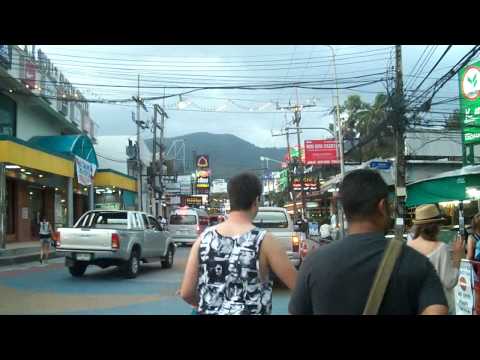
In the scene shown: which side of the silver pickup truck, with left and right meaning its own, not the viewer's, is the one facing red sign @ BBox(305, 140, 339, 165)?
front

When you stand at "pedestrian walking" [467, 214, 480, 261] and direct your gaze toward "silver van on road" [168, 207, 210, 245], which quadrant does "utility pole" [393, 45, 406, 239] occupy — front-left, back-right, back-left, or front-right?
front-right

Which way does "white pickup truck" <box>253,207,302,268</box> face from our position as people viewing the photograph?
facing away from the viewer

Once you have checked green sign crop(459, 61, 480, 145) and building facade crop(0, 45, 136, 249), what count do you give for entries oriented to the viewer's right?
1

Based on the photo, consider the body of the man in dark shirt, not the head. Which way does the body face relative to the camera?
away from the camera

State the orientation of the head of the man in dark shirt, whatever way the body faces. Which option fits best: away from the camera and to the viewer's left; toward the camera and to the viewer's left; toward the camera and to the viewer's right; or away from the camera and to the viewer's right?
away from the camera and to the viewer's right

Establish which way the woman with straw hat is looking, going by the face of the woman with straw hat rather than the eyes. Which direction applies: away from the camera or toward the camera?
away from the camera

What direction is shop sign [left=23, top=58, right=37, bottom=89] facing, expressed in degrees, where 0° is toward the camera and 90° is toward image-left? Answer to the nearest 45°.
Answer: approximately 315°

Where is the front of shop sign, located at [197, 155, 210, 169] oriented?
toward the camera

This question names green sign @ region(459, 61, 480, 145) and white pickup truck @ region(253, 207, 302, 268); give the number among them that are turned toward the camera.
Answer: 1

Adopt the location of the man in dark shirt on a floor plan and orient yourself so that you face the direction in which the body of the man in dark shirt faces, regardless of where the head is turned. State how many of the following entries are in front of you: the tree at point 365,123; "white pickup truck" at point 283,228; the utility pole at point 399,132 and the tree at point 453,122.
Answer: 4

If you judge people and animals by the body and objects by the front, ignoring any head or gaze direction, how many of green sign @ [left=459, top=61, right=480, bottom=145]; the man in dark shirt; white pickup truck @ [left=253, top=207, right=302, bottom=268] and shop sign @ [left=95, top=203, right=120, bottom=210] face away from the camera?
2

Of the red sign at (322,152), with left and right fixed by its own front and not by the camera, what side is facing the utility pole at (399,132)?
front

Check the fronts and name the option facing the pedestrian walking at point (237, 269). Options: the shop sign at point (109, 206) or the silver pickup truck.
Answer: the shop sign

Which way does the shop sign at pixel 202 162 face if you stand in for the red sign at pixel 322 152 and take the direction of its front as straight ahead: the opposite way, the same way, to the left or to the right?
the same way

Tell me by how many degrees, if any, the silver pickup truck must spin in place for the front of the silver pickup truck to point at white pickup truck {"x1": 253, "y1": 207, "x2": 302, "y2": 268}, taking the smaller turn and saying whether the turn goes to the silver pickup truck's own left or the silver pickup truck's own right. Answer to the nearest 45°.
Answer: approximately 90° to the silver pickup truck's own right

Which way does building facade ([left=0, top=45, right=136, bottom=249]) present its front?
to the viewer's right

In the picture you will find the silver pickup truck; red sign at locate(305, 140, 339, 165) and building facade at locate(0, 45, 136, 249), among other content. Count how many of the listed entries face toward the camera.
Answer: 1
